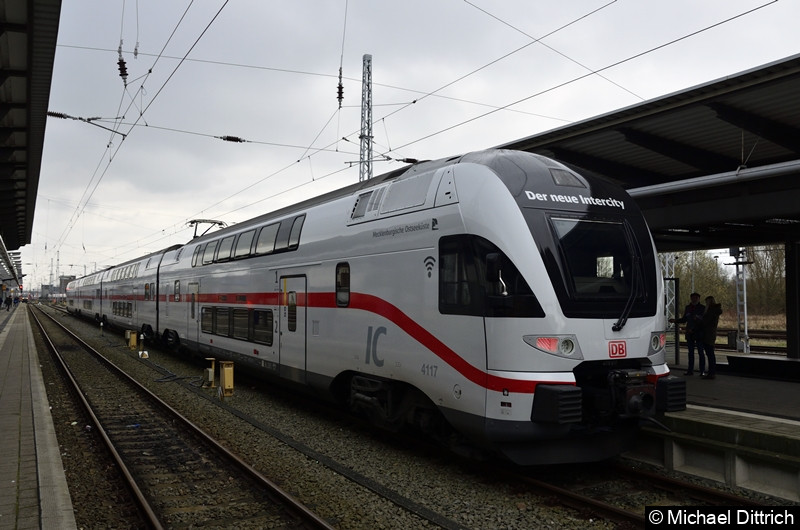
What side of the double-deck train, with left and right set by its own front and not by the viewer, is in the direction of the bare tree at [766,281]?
left

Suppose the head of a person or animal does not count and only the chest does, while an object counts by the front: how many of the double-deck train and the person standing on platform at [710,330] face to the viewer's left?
1

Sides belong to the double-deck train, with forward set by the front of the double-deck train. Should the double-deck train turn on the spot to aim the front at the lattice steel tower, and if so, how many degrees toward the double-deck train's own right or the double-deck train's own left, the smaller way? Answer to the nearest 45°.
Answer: approximately 135° to the double-deck train's own left

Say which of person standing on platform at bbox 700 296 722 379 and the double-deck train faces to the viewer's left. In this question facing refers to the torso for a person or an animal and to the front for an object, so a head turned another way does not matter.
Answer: the person standing on platform

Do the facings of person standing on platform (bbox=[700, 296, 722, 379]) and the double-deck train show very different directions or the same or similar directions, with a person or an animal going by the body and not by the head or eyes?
very different directions

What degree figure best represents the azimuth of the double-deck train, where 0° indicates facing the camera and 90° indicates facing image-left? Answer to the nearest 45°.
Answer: approximately 315°

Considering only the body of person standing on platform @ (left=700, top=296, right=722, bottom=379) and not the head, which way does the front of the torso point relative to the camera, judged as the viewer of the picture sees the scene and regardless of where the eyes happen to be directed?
to the viewer's left

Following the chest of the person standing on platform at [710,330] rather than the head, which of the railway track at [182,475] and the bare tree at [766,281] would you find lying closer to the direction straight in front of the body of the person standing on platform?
the railway track

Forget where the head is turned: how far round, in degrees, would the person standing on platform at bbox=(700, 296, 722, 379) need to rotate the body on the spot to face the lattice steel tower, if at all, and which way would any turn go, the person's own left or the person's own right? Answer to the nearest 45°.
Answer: approximately 45° to the person's own right
